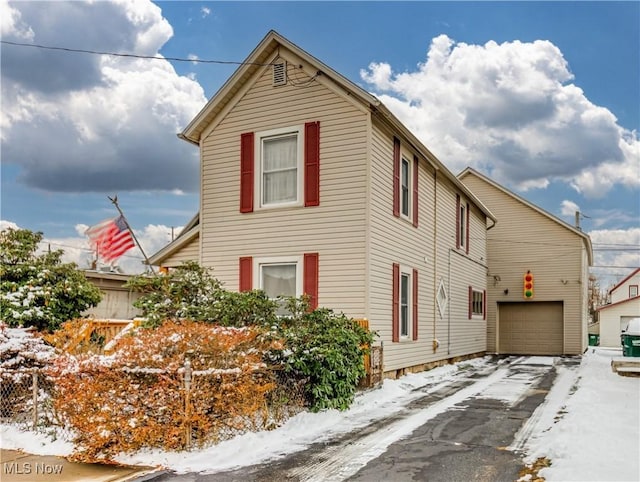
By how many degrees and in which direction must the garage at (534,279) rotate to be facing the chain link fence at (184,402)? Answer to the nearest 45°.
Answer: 0° — it already faces it

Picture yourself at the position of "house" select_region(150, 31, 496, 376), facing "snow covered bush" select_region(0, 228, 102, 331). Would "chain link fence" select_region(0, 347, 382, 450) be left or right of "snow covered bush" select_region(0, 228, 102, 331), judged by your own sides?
left

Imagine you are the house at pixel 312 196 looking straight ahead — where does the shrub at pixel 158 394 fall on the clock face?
The shrub is roughly at 11 o'clock from the house.

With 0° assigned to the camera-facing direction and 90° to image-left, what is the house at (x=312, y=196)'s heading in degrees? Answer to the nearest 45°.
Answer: approximately 45°

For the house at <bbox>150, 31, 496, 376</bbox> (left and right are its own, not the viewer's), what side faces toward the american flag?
right

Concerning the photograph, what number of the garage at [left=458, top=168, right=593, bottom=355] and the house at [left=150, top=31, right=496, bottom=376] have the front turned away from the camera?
0

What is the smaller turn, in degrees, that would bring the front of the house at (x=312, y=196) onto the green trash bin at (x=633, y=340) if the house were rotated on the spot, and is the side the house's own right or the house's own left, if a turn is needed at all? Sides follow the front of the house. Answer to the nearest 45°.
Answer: approximately 180°

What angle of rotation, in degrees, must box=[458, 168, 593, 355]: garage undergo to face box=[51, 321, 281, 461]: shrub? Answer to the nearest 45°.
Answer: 0° — it already faces it

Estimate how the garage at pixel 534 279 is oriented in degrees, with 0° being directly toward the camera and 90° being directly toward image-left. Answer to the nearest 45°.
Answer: approximately 0°

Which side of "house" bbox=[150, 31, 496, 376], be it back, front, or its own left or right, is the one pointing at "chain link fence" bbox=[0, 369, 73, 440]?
front
